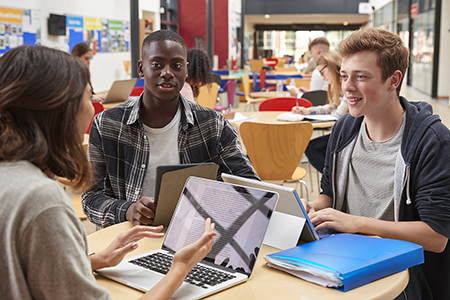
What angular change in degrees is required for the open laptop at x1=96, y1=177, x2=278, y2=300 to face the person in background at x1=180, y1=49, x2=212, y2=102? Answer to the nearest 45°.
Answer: approximately 135° to its right

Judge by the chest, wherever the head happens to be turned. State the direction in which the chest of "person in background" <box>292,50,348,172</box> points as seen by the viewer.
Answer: to the viewer's left

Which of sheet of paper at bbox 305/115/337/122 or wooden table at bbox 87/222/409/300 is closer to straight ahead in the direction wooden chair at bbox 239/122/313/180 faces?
the sheet of paper

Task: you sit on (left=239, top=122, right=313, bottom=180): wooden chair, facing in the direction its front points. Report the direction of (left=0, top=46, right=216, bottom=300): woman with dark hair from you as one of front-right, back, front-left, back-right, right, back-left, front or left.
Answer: back

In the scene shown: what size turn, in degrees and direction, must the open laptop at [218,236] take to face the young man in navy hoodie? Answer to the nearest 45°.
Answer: approximately 180°

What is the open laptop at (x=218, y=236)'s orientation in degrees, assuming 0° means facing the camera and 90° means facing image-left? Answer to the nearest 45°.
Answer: approximately 45°

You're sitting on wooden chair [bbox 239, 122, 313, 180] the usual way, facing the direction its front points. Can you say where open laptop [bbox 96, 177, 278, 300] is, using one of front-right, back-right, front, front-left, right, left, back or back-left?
back

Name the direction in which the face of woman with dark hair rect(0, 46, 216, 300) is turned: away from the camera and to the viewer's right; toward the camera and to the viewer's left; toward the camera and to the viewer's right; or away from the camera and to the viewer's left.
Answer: away from the camera and to the viewer's right

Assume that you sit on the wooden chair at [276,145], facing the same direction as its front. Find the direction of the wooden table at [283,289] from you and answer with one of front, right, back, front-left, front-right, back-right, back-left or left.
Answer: back

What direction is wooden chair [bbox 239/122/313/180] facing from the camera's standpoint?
away from the camera

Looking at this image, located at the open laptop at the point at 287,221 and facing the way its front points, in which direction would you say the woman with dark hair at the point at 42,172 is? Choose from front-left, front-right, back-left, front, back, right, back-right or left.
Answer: back
